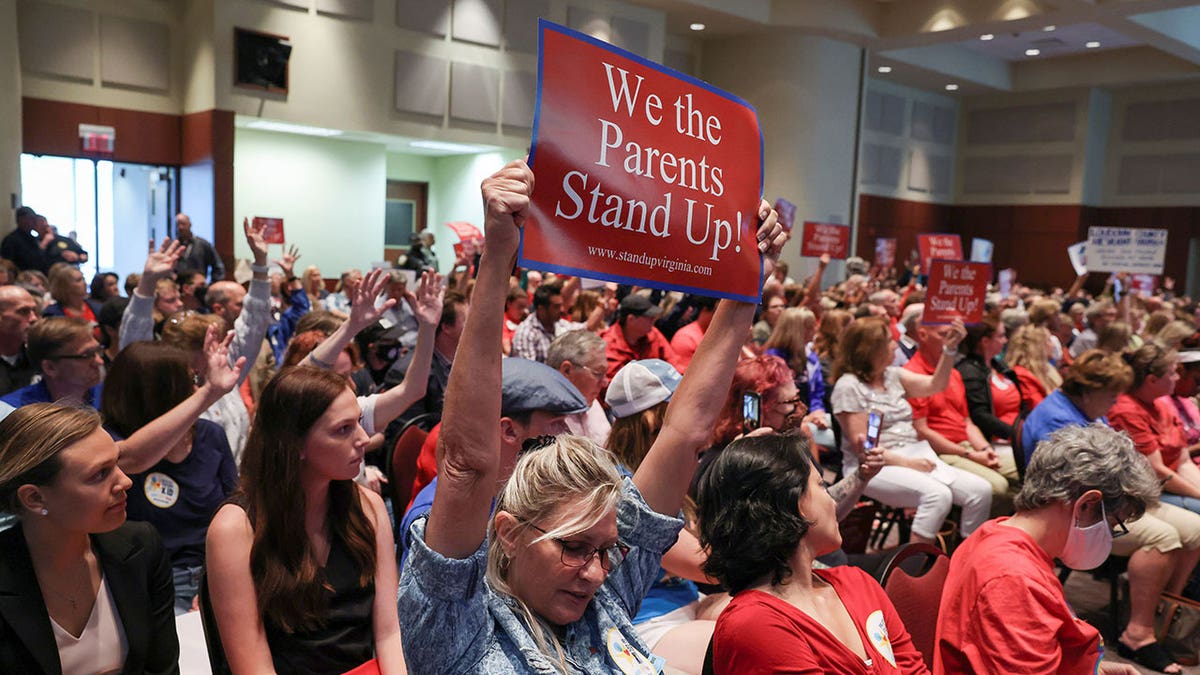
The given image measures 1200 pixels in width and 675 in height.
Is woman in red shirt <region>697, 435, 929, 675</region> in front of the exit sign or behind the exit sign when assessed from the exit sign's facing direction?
in front

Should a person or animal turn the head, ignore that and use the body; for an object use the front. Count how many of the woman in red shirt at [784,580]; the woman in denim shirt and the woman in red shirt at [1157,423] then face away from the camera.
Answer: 0

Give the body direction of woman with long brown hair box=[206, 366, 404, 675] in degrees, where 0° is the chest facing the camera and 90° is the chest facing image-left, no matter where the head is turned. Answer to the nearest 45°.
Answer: approximately 315°

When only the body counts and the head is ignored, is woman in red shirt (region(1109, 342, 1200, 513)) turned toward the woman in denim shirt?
no

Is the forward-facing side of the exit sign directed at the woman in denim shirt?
yes

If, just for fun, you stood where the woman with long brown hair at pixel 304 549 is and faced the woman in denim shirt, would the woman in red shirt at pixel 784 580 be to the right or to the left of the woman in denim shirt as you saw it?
left

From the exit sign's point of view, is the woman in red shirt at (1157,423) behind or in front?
in front

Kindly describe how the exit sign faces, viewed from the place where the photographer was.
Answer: facing the viewer

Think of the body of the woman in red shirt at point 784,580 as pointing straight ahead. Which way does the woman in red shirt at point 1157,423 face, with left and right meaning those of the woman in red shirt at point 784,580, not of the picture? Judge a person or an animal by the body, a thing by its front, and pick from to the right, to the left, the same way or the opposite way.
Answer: the same way

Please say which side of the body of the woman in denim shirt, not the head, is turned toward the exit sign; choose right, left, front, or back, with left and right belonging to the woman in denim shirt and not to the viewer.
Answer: back

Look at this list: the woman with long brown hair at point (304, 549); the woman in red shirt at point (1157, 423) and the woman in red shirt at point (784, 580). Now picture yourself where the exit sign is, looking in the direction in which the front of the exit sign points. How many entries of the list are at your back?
0

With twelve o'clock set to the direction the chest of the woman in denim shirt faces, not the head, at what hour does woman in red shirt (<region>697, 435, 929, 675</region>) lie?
The woman in red shirt is roughly at 9 o'clock from the woman in denim shirt.

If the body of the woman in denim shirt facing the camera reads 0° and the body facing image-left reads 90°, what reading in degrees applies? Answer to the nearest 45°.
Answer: approximately 315°

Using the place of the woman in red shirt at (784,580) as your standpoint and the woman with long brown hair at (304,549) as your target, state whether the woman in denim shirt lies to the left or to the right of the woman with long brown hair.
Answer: left

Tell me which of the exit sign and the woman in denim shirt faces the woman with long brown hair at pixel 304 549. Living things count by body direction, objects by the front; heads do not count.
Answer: the exit sign
